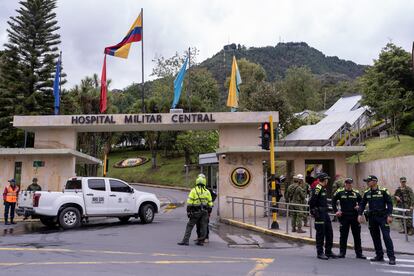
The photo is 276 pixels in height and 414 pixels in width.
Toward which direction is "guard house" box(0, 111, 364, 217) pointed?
toward the camera

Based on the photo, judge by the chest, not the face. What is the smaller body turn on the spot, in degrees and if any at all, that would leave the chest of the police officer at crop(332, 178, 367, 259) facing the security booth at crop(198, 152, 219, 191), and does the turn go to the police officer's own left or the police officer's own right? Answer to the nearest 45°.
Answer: approximately 135° to the police officer's own right

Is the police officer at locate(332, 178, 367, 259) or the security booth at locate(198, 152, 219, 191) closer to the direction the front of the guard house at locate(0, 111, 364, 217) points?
the police officer

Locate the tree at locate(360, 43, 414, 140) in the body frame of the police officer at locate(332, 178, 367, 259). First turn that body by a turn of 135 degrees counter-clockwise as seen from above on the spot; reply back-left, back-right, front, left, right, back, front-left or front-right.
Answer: front-left

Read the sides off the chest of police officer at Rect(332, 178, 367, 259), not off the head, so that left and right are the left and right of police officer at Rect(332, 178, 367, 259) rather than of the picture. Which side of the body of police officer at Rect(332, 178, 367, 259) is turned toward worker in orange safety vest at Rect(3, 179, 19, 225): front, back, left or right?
right

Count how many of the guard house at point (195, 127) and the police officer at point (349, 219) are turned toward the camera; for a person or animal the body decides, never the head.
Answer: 2

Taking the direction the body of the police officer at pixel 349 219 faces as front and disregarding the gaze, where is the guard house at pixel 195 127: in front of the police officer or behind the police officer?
behind

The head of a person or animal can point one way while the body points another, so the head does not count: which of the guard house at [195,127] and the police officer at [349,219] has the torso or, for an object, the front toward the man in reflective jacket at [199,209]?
the guard house

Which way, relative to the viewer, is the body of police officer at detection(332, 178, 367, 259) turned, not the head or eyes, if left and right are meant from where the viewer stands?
facing the viewer

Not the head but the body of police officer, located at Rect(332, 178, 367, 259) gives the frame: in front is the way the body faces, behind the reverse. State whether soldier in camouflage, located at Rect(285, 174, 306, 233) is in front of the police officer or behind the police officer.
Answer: behind

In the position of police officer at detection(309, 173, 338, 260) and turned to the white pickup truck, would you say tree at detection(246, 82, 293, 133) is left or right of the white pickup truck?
right

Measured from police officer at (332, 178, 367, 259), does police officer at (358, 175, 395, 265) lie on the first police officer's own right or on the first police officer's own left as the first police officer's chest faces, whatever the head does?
on the first police officer's own left
